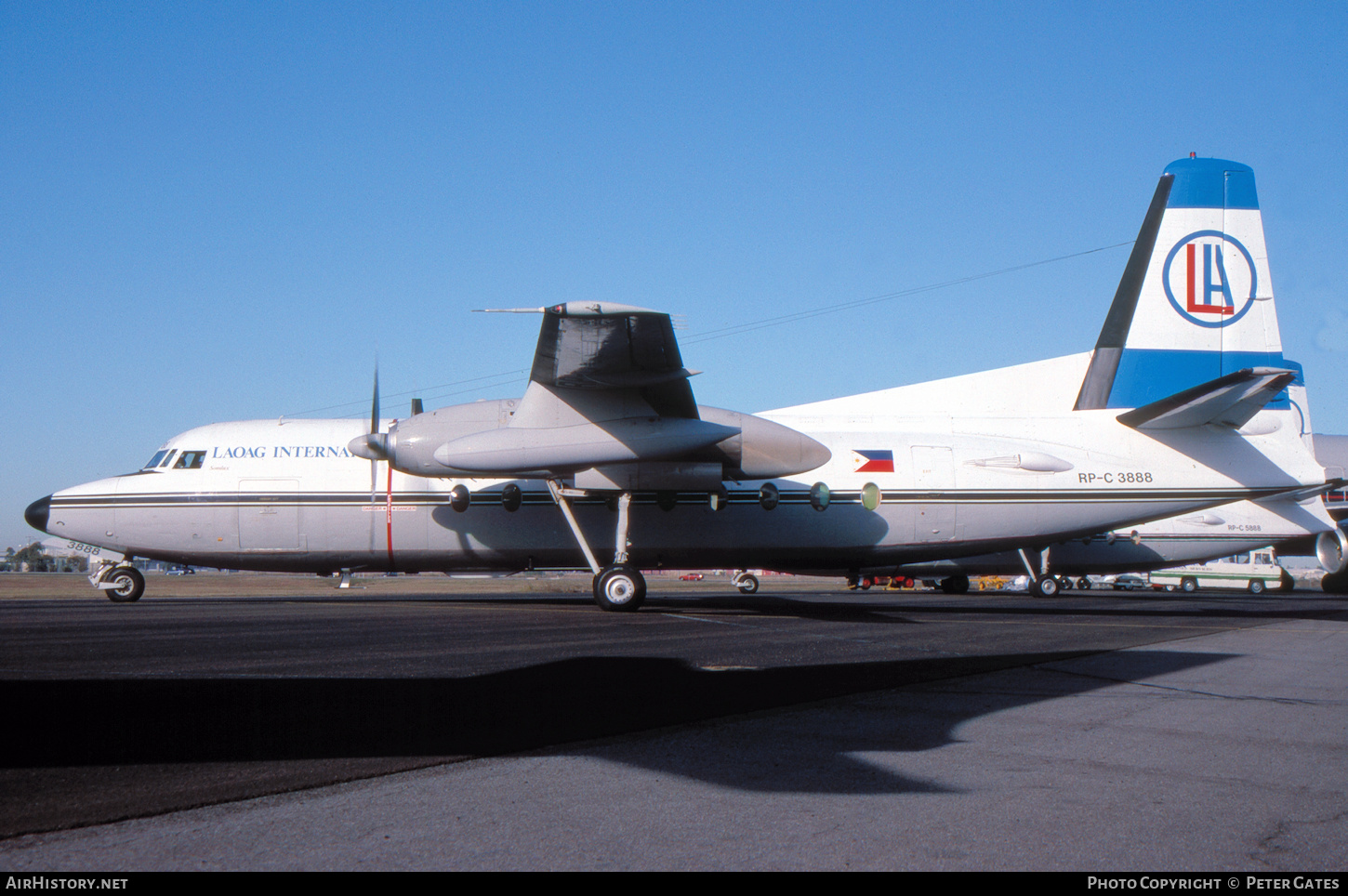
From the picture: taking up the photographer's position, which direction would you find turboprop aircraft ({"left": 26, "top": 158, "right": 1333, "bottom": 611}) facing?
facing to the left of the viewer

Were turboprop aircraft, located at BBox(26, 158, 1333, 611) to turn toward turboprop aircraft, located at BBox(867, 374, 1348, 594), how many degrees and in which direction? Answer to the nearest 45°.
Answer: approximately 135° to its right
